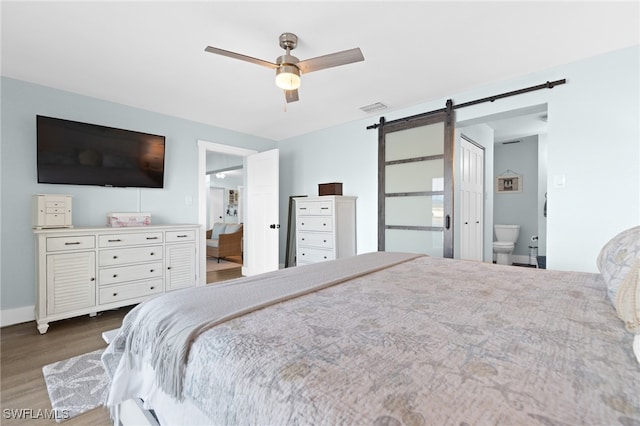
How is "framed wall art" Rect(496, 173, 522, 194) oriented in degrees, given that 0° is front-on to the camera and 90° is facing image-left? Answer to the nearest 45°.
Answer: approximately 0°

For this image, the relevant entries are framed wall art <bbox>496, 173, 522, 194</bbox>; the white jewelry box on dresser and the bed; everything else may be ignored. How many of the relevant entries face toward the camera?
2

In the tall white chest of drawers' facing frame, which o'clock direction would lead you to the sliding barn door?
The sliding barn door is roughly at 8 o'clock from the tall white chest of drawers.

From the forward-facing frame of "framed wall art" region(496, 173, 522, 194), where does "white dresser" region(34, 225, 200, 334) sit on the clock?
The white dresser is roughly at 1 o'clock from the framed wall art.

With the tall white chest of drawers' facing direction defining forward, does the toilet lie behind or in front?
behind

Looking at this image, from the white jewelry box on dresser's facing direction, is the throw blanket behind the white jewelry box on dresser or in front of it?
in front

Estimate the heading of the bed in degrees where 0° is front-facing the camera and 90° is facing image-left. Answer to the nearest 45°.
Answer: approximately 135°

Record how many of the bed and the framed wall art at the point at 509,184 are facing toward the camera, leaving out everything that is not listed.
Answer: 1

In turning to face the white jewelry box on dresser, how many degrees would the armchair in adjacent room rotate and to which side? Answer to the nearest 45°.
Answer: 0° — it already faces it

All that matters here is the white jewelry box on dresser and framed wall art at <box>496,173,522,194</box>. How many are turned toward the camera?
2

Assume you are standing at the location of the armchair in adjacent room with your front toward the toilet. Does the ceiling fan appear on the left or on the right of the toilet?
right

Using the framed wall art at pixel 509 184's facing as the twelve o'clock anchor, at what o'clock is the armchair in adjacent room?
The armchair in adjacent room is roughly at 2 o'clock from the framed wall art.
